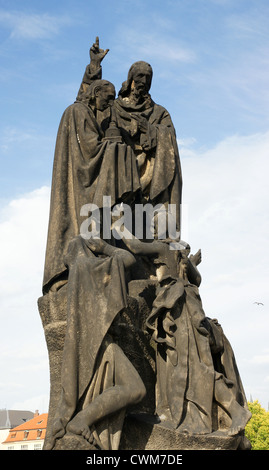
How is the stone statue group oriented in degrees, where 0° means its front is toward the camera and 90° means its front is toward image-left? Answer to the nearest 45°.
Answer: approximately 315°

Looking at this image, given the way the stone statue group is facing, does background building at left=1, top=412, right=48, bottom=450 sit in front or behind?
behind

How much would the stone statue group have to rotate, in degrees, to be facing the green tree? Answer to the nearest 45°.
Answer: approximately 135° to its left
